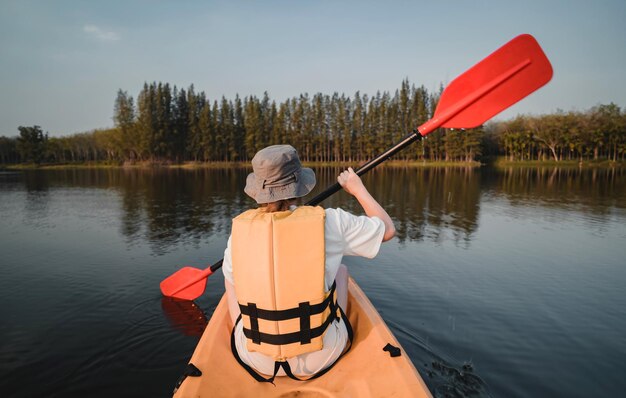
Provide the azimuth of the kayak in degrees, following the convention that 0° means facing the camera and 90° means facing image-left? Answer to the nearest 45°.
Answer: approximately 180°

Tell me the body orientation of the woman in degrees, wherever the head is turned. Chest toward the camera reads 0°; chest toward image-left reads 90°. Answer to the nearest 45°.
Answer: approximately 180°

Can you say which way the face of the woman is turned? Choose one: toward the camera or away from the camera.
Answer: away from the camera
